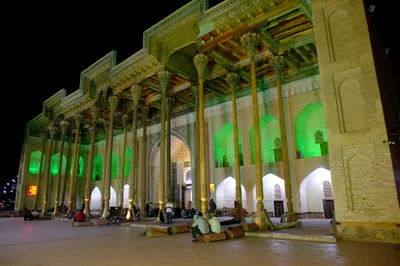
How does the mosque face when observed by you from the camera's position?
facing the viewer and to the left of the viewer
